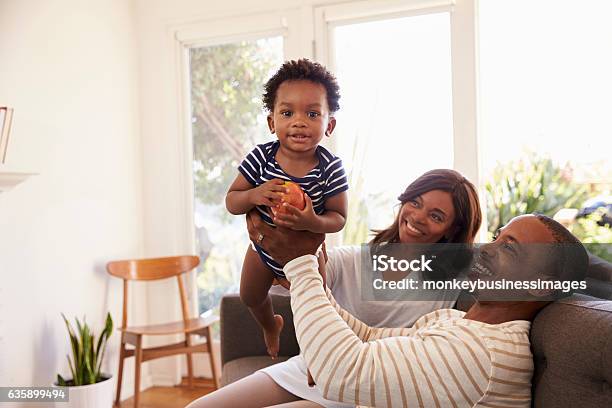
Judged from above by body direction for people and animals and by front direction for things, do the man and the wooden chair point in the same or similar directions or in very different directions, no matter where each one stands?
very different directions

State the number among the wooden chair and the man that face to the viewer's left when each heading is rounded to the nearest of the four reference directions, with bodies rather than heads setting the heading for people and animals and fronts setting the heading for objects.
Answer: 1

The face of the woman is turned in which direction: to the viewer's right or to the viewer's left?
to the viewer's left

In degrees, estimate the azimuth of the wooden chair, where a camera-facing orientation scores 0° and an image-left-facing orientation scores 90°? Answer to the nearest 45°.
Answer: approximately 315°

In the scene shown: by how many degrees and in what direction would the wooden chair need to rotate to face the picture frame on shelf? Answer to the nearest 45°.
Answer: approximately 90° to its right

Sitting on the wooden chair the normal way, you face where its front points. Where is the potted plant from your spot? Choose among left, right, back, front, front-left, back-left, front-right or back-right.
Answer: right

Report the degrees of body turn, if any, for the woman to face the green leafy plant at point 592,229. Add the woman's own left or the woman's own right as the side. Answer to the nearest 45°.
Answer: approximately 180°

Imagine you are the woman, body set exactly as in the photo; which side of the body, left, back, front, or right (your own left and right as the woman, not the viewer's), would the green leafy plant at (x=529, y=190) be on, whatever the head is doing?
back

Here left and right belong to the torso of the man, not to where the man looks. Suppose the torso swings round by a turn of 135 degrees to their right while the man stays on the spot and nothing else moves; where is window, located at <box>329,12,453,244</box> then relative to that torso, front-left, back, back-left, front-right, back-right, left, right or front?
front-left

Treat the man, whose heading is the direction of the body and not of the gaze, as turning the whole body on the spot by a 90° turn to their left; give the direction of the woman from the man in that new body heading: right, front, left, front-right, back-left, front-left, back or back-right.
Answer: back

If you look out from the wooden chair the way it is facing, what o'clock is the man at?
The man is roughly at 1 o'clock from the wooden chair.

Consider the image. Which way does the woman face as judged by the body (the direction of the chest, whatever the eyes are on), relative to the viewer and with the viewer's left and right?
facing the viewer and to the left of the viewer

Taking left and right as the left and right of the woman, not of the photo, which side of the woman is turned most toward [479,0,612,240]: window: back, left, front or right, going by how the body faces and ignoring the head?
back
